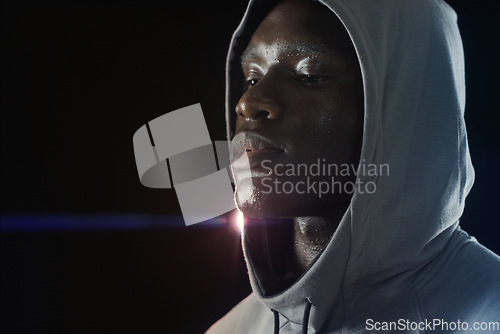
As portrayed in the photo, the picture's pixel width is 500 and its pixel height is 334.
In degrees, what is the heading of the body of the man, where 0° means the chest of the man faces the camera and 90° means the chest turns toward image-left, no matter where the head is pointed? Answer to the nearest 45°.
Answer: approximately 45°
